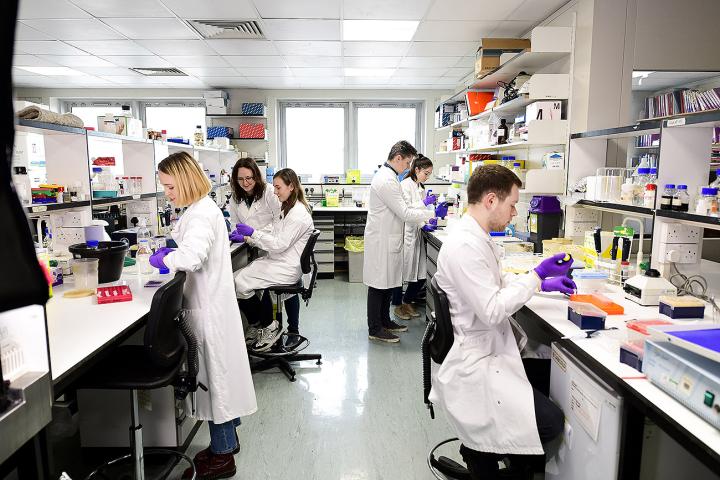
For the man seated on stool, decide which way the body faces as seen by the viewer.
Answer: to the viewer's right

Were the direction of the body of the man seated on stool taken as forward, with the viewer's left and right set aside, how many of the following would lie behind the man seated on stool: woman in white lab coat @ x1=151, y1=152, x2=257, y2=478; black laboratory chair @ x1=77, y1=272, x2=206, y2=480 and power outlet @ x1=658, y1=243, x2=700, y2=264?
2

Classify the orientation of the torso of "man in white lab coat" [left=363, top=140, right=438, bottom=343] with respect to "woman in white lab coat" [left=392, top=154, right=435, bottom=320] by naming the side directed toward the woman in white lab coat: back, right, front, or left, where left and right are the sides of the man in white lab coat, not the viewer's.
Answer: left

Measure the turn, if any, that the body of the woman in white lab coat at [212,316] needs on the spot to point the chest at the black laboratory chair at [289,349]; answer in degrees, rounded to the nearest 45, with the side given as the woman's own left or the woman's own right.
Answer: approximately 135° to the woman's own right

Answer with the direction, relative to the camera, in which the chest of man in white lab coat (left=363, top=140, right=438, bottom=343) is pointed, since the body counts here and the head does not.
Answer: to the viewer's right

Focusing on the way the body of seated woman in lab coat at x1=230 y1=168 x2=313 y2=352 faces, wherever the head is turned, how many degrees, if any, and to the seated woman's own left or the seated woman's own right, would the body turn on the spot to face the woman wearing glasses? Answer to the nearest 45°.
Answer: approximately 90° to the seated woman's own right

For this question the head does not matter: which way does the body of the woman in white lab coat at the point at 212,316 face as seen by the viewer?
to the viewer's left

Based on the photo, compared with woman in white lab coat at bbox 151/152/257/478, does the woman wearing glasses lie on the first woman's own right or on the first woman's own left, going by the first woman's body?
on the first woman's own right

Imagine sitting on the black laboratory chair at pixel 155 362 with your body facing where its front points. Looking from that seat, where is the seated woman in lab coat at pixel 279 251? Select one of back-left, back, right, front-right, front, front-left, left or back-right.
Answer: back-right

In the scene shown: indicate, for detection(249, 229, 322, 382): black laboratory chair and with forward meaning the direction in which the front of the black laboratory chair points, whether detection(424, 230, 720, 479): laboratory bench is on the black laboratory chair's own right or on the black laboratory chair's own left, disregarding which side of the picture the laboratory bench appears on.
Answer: on the black laboratory chair's own left

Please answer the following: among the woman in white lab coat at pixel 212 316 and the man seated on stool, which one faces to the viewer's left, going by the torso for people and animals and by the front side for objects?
the woman in white lab coat

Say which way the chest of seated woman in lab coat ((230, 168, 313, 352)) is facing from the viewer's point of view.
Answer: to the viewer's left

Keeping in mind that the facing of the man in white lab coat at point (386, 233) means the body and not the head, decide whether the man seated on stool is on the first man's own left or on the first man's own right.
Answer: on the first man's own right

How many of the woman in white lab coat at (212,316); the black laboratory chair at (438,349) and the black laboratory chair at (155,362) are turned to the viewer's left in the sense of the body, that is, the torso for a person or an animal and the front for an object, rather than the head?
2
